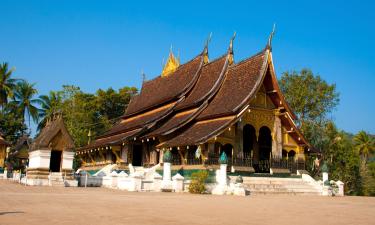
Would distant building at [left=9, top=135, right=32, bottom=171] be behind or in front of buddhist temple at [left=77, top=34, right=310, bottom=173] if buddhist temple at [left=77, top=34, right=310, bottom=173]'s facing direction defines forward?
behind

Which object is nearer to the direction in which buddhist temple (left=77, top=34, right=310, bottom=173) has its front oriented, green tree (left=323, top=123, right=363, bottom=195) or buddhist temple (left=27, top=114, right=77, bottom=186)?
the green tree

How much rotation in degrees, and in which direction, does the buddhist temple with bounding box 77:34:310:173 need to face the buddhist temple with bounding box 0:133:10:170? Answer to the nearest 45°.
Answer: approximately 180°

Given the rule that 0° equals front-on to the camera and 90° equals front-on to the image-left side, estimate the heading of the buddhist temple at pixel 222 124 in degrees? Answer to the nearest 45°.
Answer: approximately 315°

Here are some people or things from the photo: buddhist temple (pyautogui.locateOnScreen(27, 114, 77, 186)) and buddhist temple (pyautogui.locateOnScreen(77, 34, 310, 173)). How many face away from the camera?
0

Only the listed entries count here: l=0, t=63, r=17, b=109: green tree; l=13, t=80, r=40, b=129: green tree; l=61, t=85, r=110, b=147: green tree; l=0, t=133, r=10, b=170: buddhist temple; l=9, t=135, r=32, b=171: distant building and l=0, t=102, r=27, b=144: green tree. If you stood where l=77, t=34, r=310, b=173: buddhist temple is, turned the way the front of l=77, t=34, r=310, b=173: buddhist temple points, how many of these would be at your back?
6

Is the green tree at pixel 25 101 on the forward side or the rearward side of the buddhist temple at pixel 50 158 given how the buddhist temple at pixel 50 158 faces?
on the rearward side

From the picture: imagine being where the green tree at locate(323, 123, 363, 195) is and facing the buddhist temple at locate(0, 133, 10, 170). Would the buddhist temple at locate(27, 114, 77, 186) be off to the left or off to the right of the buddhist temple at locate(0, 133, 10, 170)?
left

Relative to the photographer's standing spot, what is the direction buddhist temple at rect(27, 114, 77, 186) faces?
facing the viewer and to the right of the viewer

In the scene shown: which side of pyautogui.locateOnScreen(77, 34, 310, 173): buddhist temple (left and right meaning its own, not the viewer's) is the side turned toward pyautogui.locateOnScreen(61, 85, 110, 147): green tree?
back

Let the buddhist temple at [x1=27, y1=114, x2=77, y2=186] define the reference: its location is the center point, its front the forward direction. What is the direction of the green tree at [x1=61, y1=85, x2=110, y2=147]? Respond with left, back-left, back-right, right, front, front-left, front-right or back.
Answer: back-left

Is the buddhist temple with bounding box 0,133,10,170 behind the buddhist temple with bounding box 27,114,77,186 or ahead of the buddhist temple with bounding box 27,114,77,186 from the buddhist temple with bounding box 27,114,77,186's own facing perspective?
behind
